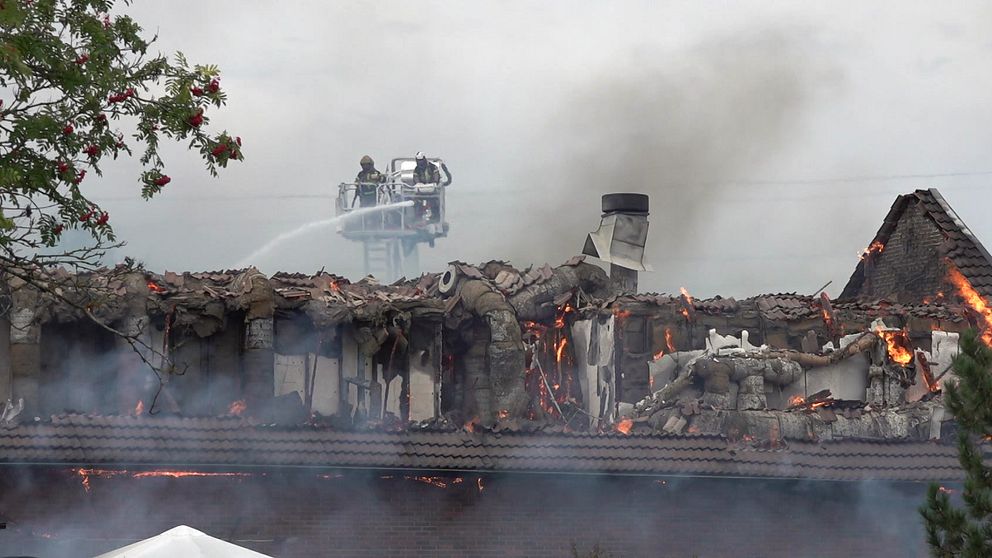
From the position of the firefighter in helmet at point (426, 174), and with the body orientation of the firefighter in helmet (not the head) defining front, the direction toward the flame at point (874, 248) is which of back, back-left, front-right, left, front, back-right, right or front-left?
back-left

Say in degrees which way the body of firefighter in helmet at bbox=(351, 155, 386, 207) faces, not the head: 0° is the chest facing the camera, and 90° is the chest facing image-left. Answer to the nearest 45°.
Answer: approximately 45°

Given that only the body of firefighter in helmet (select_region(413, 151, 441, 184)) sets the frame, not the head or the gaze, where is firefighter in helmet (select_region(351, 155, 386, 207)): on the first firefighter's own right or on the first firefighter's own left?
on the first firefighter's own right

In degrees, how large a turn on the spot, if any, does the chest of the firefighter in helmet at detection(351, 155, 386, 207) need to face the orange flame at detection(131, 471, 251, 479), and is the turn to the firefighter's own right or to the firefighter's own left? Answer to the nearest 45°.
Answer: approximately 45° to the firefighter's own left

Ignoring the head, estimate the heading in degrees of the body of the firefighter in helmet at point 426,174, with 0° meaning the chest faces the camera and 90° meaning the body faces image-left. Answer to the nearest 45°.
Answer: approximately 45°

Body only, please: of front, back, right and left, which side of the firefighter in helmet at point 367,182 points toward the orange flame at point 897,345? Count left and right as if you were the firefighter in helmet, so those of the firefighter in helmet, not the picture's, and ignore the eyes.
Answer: left
